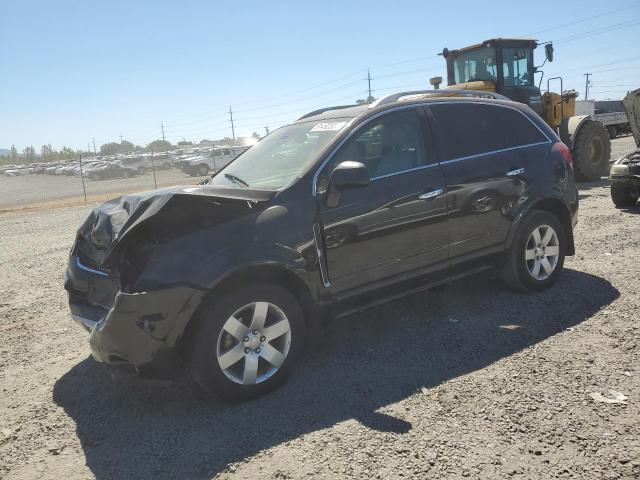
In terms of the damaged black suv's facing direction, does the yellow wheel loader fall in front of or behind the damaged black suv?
behind

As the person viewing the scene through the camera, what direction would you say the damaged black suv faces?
facing the viewer and to the left of the viewer
